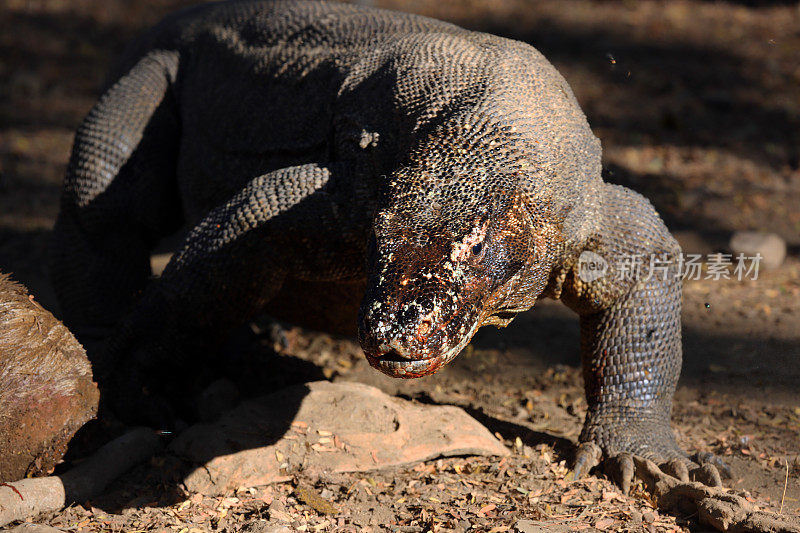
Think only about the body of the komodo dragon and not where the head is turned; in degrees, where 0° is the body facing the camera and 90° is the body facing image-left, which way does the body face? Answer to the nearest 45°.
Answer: approximately 315°

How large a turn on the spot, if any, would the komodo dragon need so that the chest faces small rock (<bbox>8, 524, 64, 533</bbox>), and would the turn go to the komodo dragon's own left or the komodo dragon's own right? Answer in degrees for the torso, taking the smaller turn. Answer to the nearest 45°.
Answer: approximately 90° to the komodo dragon's own right

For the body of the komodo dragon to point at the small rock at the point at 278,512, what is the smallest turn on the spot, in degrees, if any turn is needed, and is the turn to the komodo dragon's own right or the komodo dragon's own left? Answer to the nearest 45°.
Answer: approximately 45° to the komodo dragon's own right
